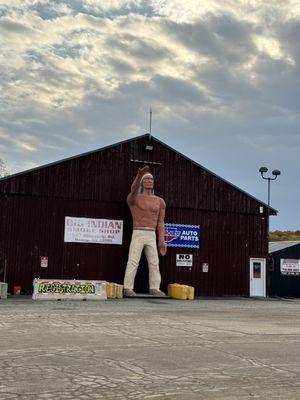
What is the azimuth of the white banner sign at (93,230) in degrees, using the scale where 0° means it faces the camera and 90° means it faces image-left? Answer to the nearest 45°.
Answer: approximately 0°

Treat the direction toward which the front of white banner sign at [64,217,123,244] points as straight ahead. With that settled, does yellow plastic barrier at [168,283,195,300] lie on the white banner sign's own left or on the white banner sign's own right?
on the white banner sign's own left

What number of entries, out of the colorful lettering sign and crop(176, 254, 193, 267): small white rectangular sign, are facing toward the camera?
2

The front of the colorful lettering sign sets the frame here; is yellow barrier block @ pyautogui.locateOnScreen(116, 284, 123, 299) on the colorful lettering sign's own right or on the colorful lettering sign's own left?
on the colorful lettering sign's own left
